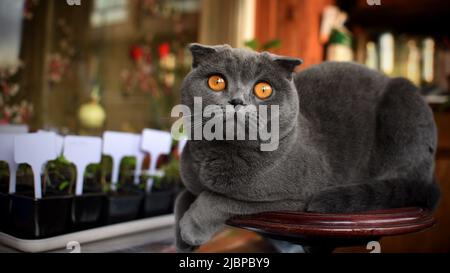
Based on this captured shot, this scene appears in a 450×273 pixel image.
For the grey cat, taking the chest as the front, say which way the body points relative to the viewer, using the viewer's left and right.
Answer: facing the viewer and to the left of the viewer

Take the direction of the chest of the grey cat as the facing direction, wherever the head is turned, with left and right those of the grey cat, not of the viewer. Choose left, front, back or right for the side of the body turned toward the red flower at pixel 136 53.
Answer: right
